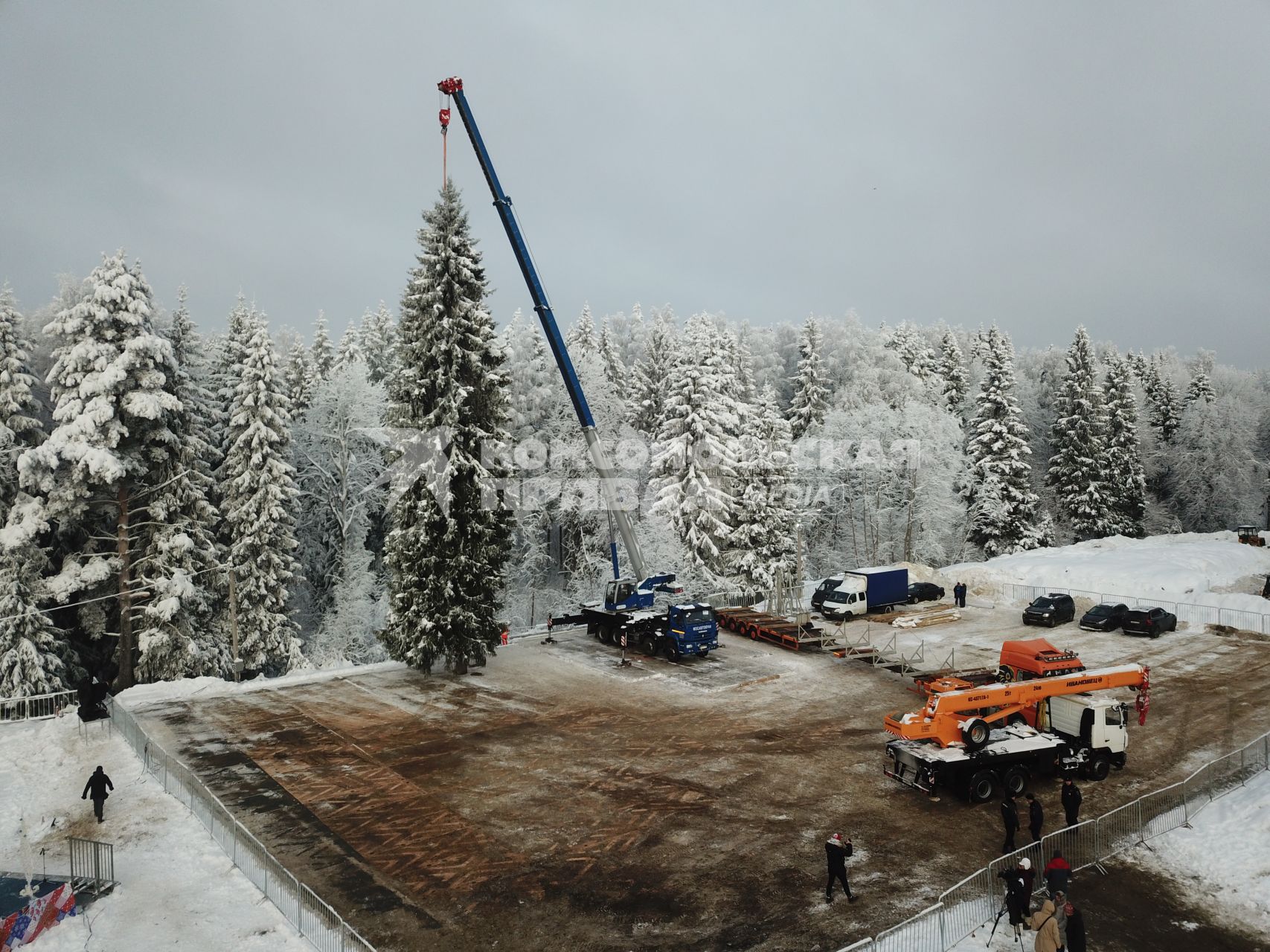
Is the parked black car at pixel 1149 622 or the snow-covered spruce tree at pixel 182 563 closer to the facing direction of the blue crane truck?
the parked black car

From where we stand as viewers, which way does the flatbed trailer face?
facing the viewer and to the right of the viewer

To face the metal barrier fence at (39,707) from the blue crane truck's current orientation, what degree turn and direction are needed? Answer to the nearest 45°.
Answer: approximately 135° to its right

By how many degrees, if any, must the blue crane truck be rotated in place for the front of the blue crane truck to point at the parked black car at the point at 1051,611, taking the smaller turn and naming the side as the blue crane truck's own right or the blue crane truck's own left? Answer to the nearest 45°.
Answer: approximately 45° to the blue crane truck's own left

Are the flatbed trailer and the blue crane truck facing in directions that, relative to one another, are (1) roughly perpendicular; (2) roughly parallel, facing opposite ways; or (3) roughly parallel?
roughly parallel

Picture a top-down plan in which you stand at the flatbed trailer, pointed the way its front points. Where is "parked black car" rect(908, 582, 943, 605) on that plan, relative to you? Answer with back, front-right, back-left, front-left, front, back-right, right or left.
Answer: left

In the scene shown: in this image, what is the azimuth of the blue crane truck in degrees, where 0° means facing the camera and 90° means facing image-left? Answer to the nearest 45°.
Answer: approximately 315°
